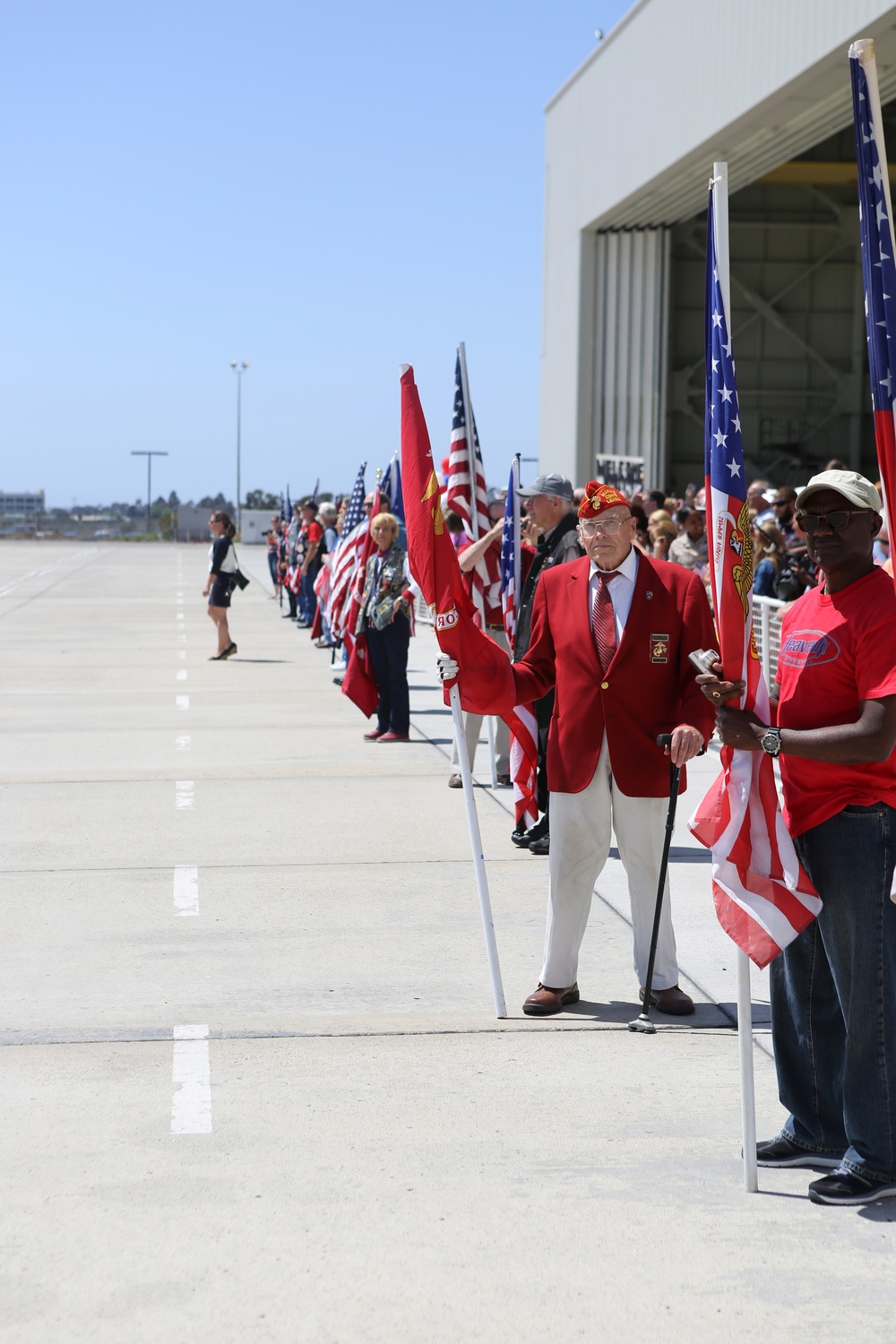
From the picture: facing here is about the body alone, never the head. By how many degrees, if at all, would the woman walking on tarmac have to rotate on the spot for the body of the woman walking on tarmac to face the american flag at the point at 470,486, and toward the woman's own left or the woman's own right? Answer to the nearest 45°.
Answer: approximately 90° to the woman's own left

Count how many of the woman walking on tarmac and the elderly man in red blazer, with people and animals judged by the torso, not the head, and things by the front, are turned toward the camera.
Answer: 1

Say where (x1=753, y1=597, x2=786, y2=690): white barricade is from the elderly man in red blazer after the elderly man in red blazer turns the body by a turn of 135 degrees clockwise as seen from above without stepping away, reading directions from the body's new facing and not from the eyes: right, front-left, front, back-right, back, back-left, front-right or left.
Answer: front-right

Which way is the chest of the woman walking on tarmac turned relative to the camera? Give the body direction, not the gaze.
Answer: to the viewer's left

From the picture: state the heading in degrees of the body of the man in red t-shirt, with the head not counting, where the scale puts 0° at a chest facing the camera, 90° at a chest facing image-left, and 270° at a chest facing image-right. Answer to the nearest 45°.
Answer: approximately 45°

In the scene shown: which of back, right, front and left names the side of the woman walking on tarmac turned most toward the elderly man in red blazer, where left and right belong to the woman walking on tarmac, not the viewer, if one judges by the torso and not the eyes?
left

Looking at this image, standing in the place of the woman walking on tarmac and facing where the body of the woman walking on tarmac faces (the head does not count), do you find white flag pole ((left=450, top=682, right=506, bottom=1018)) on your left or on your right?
on your left
